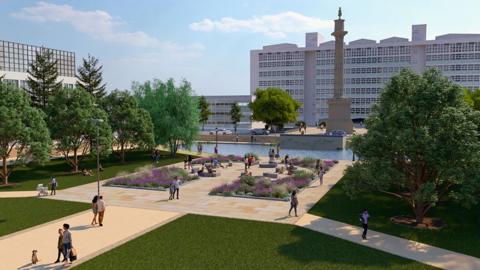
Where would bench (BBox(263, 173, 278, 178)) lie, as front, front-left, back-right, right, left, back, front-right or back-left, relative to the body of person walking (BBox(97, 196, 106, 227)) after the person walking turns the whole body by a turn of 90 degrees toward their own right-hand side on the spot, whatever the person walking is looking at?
front-left

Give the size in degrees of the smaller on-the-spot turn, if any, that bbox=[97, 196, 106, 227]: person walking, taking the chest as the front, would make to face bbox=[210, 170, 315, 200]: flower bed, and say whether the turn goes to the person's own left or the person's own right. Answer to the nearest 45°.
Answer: approximately 45° to the person's own right

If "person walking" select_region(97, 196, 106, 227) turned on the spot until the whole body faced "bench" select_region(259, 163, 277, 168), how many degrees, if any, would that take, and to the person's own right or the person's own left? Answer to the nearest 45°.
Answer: approximately 45° to the person's own right

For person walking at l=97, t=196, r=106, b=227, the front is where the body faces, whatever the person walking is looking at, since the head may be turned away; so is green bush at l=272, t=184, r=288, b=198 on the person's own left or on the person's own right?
on the person's own right

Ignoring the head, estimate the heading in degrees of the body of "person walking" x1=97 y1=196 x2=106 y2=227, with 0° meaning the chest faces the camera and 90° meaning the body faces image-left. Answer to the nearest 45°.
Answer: approximately 180°

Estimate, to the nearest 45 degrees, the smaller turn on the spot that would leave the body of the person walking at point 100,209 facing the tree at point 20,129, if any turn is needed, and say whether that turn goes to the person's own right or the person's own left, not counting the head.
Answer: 0° — they already face it

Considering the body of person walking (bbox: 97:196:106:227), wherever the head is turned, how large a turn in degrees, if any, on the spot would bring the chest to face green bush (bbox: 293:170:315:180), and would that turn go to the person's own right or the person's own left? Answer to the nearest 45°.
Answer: approximately 45° to the person's own right
